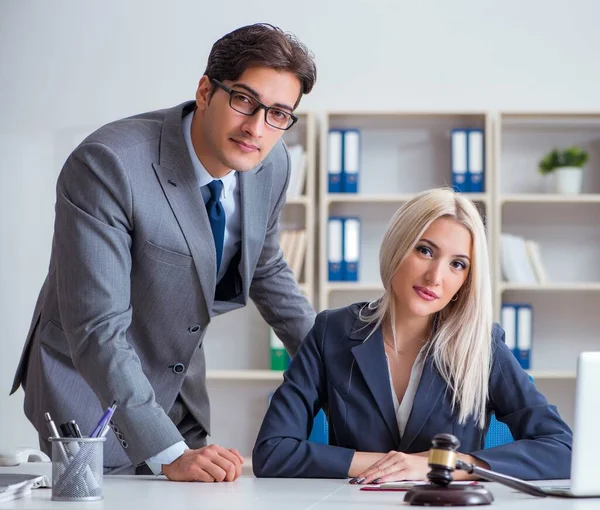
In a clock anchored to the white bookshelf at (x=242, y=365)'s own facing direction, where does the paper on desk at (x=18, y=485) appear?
The paper on desk is roughly at 12 o'clock from the white bookshelf.

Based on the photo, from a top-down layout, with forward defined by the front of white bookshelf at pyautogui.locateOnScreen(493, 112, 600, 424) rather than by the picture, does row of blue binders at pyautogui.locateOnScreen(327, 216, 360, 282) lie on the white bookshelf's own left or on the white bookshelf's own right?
on the white bookshelf's own right

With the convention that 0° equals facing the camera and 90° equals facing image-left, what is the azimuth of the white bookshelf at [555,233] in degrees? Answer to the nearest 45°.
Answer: approximately 0°

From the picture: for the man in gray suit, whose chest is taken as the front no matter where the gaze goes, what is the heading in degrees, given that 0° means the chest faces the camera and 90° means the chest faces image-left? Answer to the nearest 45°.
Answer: approximately 315°

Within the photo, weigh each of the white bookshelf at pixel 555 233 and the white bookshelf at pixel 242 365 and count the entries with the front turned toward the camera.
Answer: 2

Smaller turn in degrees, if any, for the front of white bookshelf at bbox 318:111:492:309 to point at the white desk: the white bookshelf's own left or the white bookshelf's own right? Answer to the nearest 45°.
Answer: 0° — it already faces it

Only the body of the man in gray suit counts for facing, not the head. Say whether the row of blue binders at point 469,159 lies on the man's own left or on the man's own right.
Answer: on the man's own left

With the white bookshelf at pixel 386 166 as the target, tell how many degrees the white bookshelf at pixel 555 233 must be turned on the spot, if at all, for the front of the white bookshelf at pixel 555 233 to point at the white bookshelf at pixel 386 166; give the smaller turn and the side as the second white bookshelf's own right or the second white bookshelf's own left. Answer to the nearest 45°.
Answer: approximately 90° to the second white bookshelf's own right

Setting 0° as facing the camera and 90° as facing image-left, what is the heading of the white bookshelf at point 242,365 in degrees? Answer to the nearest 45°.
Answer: approximately 0°

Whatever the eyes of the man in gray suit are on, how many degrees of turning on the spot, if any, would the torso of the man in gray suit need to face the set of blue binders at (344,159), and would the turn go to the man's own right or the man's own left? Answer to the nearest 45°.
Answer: approximately 135° to the man's own left

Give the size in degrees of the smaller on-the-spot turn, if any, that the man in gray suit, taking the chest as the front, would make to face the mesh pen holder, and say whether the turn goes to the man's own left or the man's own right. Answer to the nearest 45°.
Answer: approximately 45° to the man's own right
